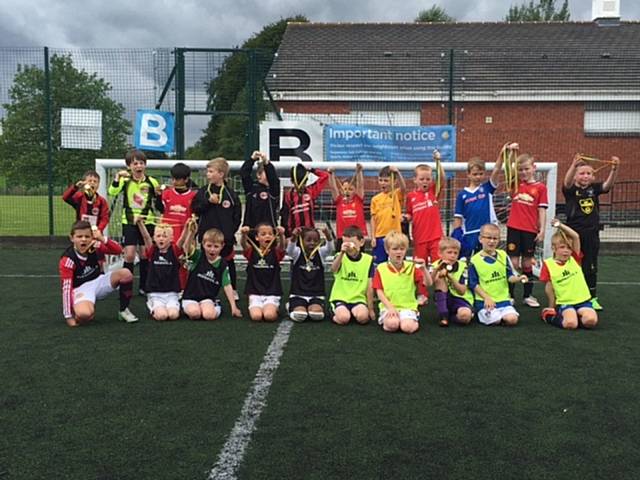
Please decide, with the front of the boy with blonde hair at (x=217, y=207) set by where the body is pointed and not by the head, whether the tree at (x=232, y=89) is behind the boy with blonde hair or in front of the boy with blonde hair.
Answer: behind

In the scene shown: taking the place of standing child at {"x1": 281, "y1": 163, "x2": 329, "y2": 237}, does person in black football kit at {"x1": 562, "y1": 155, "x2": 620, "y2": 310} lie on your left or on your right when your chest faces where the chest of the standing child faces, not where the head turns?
on your left

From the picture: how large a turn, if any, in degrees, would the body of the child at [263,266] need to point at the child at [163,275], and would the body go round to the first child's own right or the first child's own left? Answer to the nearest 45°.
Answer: approximately 90° to the first child's own right

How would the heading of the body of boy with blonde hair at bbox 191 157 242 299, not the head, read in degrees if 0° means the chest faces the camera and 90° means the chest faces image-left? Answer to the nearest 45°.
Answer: approximately 0°

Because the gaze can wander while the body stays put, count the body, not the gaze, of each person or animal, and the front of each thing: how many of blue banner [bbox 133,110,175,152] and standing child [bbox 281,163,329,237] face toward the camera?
2

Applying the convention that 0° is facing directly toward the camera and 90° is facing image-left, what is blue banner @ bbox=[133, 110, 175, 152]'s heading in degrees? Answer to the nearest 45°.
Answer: approximately 0°
